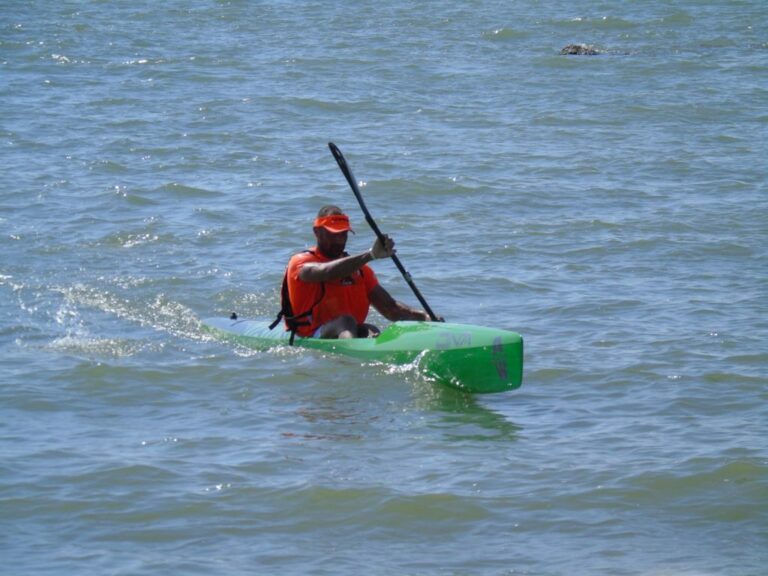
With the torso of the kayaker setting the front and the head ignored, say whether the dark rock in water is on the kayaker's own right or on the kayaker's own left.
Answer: on the kayaker's own left
